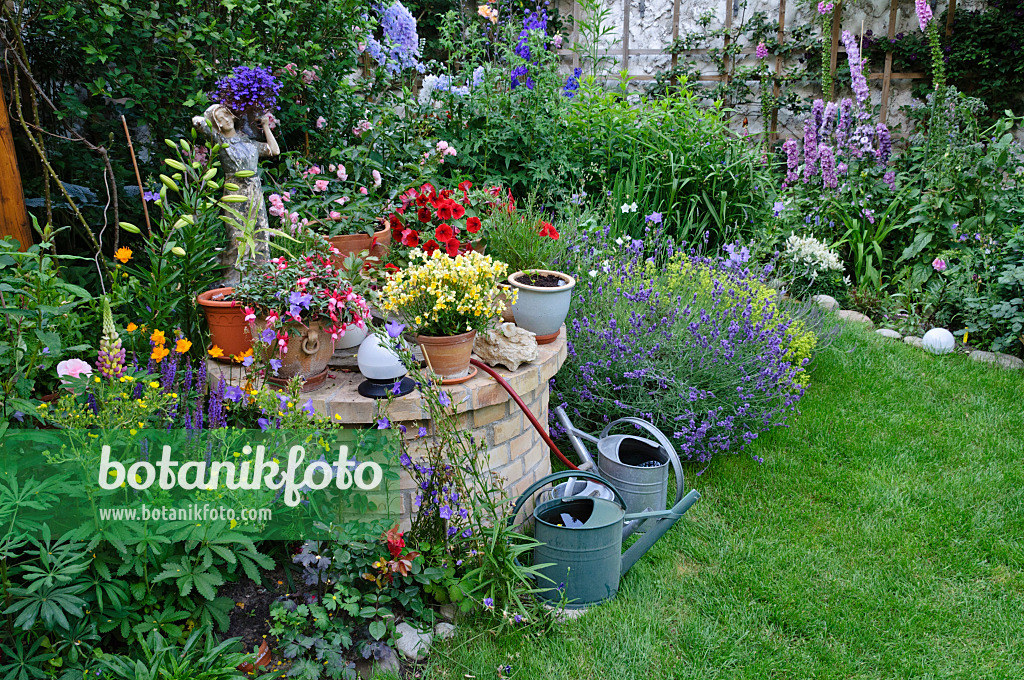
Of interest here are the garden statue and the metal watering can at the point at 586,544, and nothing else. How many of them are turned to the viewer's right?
1

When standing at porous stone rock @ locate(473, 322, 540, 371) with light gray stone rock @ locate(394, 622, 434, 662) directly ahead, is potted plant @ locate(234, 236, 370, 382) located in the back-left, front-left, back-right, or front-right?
front-right

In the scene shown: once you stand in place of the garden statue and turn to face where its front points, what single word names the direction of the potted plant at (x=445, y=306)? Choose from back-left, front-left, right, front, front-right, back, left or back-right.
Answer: front-left

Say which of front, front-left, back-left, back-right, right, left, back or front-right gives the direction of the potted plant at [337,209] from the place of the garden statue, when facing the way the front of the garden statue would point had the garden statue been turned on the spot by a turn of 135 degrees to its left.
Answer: front

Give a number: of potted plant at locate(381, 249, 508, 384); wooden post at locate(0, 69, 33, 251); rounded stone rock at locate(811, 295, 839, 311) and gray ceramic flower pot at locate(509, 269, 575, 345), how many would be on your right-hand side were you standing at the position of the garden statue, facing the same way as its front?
1

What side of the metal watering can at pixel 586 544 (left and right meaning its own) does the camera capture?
right

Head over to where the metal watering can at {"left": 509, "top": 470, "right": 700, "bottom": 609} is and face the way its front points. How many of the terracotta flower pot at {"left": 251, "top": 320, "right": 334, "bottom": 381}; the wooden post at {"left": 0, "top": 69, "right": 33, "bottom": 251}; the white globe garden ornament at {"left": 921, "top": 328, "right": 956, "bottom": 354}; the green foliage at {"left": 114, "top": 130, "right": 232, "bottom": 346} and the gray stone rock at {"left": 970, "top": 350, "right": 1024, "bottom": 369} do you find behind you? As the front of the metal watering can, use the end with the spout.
3

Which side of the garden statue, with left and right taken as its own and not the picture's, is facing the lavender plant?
left

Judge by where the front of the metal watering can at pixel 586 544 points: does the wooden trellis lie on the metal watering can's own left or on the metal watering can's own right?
on the metal watering can's own left

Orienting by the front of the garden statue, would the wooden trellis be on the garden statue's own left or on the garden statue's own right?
on the garden statue's own left

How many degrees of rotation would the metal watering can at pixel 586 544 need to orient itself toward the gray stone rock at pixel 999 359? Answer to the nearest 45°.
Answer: approximately 45° to its left

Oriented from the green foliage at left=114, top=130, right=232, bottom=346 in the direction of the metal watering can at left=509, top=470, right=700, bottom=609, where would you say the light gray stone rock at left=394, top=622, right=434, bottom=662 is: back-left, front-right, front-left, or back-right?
front-right

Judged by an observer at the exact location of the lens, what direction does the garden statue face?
facing the viewer

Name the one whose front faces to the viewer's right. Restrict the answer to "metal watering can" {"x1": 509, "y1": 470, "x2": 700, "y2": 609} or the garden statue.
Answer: the metal watering can
